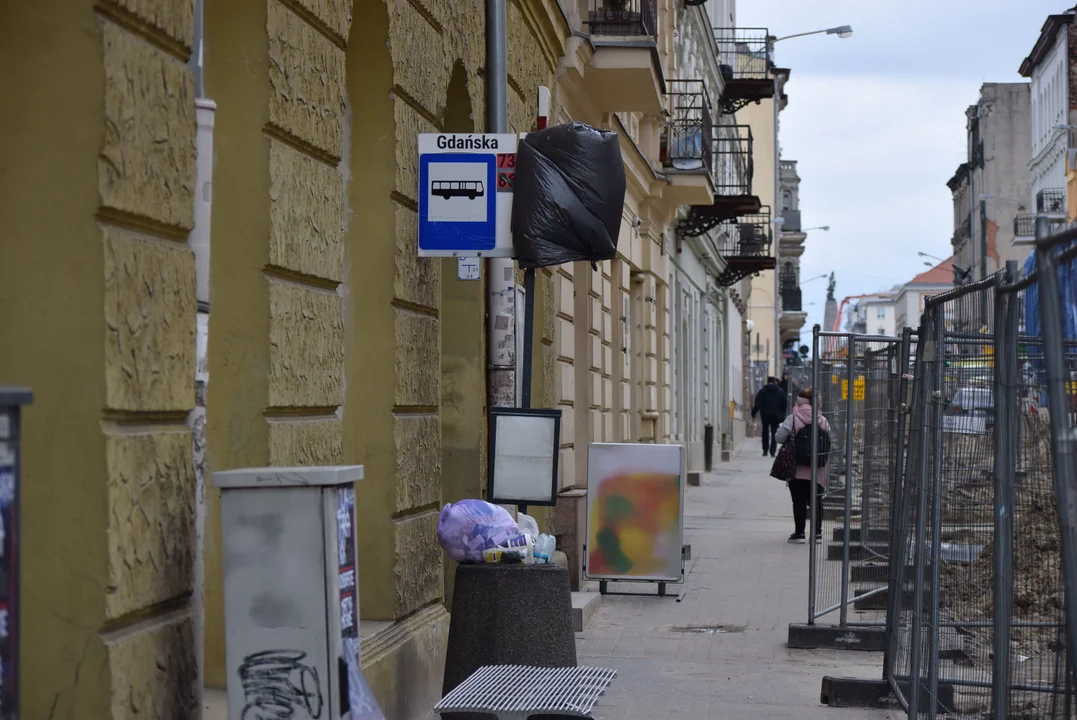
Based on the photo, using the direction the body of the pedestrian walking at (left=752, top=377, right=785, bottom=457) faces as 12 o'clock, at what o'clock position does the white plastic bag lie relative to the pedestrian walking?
The white plastic bag is roughly at 6 o'clock from the pedestrian walking.

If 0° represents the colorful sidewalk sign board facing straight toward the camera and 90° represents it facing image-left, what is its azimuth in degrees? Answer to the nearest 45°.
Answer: approximately 0°

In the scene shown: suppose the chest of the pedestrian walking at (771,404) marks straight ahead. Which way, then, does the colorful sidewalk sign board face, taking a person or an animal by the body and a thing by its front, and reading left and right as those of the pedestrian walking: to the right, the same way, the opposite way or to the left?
the opposite way

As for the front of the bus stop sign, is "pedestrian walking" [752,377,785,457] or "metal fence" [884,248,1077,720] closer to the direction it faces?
the metal fence

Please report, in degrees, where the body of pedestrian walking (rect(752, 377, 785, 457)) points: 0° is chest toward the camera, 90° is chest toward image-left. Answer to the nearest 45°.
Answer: approximately 180°

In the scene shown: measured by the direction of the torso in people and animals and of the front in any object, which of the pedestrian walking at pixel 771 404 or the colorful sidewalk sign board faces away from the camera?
the pedestrian walking

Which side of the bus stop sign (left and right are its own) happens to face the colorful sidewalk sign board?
back
